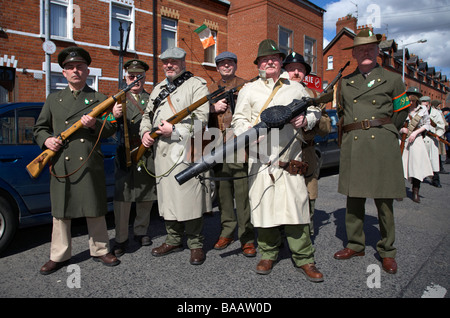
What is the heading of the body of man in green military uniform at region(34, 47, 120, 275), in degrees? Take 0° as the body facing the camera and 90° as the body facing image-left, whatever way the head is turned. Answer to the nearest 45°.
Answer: approximately 0°

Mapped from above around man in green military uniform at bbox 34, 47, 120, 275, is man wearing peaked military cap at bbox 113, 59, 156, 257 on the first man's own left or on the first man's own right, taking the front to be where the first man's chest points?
on the first man's own left

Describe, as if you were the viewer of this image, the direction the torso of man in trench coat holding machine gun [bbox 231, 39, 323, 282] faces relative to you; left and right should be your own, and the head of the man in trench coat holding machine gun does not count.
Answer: facing the viewer

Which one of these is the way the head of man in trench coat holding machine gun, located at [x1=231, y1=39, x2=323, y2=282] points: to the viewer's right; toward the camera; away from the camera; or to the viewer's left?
toward the camera

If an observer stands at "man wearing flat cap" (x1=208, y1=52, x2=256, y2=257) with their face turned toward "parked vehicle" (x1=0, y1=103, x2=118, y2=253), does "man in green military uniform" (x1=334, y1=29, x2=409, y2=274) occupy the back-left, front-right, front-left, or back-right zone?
back-left

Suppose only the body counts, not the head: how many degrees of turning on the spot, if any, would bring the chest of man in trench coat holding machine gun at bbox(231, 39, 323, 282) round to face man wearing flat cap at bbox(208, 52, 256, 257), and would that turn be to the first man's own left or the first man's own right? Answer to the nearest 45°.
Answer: approximately 135° to the first man's own right

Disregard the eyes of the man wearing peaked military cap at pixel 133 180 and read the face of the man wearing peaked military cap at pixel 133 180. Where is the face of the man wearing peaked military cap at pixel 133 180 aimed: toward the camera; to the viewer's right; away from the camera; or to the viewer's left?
toward the camera

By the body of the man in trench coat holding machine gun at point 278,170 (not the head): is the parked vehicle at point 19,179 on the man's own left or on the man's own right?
on the man's own right

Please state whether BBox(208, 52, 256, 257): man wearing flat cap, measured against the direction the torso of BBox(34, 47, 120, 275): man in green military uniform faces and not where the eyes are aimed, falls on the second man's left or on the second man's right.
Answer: on the second man's left

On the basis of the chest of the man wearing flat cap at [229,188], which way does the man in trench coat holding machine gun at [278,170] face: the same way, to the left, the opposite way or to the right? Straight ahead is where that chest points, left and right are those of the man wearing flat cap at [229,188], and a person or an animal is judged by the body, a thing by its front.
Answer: the same way

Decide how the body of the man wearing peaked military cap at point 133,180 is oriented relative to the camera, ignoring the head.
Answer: toward the camera

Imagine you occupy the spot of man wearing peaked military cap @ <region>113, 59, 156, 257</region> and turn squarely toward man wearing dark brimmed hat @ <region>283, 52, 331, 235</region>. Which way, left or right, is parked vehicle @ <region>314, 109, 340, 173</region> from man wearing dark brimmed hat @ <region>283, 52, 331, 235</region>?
left

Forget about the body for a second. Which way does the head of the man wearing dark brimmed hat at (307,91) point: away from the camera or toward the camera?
toward the camera

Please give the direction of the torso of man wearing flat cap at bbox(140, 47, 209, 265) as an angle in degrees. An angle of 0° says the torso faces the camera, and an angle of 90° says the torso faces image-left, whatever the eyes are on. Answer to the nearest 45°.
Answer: approximately 45°

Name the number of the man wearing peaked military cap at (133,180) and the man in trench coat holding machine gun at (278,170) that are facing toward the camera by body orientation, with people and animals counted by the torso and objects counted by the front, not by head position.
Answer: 2

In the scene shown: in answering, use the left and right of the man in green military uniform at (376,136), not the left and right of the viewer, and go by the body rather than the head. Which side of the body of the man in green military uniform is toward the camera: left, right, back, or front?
front

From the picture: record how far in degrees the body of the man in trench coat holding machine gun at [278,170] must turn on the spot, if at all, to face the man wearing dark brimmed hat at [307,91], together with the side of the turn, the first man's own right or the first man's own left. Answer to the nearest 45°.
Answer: approximately 180°

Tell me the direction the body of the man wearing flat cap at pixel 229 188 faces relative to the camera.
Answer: toward the camera

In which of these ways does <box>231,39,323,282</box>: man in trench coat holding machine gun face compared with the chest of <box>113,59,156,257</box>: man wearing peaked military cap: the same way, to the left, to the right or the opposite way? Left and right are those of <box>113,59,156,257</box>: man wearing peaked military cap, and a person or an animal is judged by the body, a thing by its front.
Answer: the same way
